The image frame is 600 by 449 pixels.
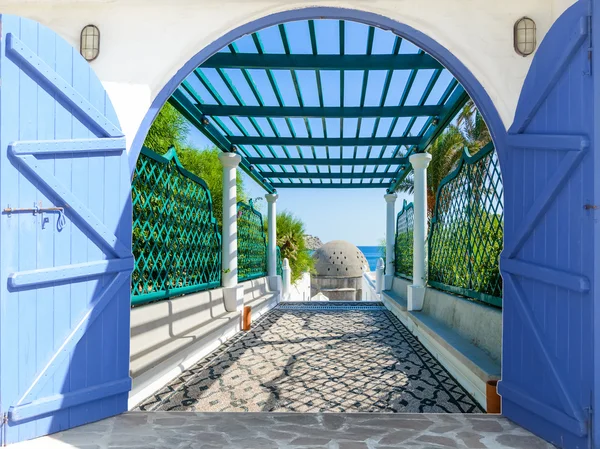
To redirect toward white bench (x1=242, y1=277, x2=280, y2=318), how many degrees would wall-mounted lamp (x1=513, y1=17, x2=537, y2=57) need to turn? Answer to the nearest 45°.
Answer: approximately 135° to its right

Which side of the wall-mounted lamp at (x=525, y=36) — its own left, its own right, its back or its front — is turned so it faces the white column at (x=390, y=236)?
back

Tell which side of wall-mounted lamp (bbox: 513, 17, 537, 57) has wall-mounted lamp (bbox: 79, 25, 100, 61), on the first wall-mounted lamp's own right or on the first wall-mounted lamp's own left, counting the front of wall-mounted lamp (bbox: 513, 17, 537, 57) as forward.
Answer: on the first wall-mounted lamp's own right

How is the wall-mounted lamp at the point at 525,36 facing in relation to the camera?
toward the camera

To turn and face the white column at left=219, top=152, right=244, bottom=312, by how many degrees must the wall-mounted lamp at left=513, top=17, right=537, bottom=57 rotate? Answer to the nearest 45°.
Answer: approximately 135° to its right

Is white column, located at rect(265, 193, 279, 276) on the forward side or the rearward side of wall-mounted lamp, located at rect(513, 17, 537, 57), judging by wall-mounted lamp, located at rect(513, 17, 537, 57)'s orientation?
on the rearward side

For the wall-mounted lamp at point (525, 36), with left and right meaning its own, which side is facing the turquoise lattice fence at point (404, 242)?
back

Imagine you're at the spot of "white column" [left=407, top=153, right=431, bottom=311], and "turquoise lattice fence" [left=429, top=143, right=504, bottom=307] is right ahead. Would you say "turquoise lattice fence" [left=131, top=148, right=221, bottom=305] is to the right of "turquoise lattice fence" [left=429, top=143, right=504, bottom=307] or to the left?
right

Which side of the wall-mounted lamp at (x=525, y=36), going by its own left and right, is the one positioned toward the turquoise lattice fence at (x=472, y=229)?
back

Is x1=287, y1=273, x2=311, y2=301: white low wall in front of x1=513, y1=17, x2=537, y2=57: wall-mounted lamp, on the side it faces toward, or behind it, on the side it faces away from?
behind
